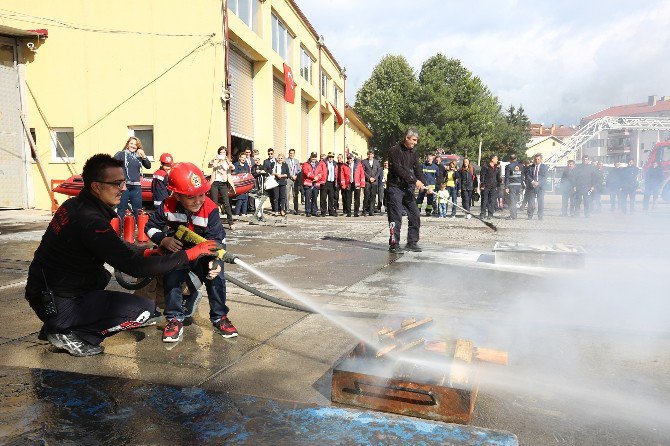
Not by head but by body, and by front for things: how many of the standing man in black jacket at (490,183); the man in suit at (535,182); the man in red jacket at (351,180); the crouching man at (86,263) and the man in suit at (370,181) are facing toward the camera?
4

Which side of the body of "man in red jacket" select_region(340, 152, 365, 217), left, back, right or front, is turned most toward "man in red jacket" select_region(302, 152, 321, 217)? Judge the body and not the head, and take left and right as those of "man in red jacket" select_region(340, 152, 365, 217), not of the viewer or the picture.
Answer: right

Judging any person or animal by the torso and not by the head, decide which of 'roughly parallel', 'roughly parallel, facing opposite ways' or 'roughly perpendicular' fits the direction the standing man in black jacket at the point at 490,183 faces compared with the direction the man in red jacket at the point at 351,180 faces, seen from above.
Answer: roughly parallel

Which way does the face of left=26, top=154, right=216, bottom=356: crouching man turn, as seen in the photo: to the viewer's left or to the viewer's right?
to the viewer's right

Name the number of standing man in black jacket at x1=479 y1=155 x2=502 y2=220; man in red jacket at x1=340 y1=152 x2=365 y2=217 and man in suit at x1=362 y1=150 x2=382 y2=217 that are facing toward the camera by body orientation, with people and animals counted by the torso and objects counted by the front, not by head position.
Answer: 3

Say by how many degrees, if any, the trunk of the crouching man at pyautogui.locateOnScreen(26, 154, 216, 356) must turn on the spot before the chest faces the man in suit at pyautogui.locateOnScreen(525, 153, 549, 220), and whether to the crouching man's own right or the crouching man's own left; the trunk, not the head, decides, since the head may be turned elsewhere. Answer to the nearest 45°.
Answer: approximately 45° to the crouching man's own left

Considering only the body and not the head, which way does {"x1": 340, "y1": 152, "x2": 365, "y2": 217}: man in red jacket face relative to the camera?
toward the camera

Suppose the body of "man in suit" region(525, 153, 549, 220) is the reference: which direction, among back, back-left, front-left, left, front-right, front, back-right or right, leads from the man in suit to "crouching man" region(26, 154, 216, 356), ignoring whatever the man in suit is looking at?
front

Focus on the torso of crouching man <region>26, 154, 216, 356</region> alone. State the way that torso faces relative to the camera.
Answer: to the viewer's right

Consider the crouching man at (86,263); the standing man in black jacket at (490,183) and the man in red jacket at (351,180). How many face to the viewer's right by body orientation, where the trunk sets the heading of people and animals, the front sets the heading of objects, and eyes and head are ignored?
1

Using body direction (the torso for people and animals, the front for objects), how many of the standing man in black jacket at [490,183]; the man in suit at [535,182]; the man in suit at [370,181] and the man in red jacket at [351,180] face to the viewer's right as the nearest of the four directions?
0

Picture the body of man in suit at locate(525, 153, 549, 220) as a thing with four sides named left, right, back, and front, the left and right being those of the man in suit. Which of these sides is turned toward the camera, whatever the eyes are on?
front

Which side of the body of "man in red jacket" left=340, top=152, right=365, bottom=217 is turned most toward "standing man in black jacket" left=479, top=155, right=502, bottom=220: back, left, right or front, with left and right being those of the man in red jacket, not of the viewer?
left

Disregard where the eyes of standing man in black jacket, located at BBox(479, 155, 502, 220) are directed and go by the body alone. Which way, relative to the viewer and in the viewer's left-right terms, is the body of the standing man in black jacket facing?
facing the viewer

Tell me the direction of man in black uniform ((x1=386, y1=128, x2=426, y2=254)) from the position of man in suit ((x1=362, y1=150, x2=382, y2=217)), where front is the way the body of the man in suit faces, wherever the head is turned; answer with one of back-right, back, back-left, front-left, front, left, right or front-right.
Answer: front

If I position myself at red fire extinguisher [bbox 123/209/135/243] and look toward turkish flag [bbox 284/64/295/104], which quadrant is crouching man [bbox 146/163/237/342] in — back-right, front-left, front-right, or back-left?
back-right

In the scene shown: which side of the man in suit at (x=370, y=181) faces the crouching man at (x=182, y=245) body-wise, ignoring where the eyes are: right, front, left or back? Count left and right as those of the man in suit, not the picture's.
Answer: front
